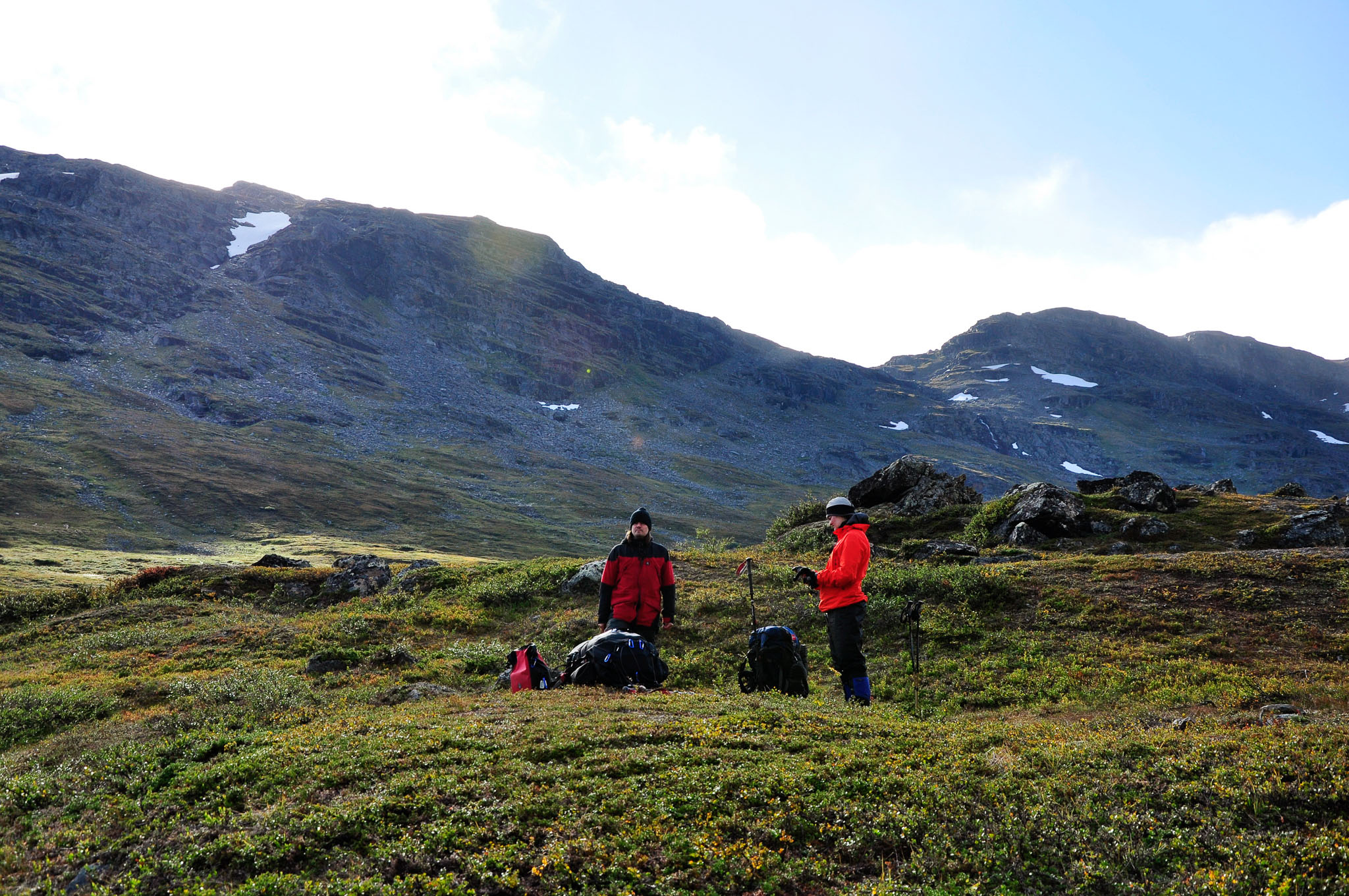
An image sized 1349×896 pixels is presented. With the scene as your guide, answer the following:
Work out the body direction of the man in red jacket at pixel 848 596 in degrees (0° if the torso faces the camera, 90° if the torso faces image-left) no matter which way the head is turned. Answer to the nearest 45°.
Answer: approximately 90°

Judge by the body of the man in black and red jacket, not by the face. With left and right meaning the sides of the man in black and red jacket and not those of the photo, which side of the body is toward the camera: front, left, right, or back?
front

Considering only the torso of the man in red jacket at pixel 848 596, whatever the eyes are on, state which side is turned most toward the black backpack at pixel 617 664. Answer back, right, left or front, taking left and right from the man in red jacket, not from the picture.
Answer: front

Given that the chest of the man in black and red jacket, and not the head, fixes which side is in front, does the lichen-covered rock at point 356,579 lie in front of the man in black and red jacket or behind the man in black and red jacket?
behind

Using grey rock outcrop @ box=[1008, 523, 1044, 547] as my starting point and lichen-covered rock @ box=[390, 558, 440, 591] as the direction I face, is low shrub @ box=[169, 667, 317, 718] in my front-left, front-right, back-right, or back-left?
front-left

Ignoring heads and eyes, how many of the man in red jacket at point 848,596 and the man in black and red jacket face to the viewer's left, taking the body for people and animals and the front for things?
1

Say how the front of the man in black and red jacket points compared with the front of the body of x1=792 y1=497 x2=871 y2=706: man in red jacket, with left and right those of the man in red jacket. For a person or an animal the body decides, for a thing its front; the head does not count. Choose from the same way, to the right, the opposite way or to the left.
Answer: to the left

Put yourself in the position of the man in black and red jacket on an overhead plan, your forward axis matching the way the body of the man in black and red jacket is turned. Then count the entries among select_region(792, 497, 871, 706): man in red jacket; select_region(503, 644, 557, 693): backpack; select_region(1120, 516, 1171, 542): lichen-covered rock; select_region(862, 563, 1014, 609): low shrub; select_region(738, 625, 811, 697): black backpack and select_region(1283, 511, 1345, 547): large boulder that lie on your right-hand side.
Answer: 1

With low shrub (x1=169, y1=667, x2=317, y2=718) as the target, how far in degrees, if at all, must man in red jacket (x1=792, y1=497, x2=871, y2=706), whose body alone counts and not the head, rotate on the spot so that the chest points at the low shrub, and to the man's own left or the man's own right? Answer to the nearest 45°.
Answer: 0° — they already face it

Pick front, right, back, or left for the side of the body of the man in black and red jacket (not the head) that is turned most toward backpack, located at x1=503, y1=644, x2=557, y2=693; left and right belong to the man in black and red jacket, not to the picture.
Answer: right

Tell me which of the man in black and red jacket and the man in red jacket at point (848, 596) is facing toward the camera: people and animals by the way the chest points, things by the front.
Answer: the man in black and red jacket

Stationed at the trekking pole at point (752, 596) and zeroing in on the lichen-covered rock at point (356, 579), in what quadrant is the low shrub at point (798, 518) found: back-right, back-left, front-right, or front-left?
front-right
